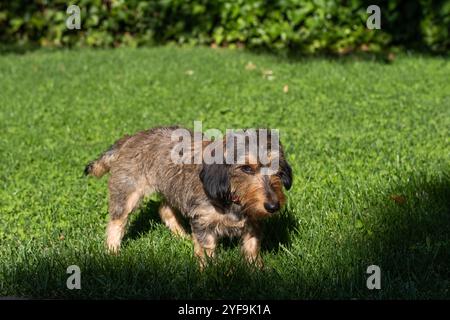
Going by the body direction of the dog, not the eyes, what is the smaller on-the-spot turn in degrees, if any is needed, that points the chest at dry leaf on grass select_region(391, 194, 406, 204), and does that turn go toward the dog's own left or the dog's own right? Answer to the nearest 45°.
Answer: approximately 90° to the dog's own left

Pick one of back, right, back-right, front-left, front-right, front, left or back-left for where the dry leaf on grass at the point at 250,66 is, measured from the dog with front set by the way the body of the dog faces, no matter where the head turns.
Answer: back-left

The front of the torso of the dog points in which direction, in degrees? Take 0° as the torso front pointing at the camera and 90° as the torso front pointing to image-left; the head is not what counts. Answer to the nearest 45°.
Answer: approximately 315°

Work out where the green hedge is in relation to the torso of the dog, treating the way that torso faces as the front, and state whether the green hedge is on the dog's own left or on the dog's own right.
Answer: on the dog's own left
